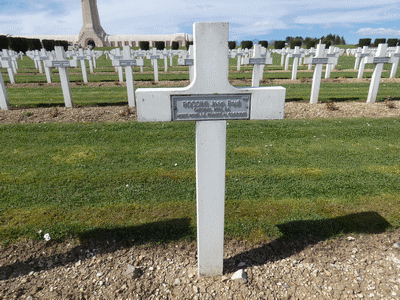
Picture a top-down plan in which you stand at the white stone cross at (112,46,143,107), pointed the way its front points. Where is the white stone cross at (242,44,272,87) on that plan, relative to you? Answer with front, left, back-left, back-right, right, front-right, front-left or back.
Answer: left

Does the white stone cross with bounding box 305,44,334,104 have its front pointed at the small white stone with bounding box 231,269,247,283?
yes

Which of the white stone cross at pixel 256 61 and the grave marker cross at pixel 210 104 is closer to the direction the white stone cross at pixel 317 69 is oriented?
the grave marker cross

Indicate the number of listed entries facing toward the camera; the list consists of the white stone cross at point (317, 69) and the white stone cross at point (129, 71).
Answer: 2

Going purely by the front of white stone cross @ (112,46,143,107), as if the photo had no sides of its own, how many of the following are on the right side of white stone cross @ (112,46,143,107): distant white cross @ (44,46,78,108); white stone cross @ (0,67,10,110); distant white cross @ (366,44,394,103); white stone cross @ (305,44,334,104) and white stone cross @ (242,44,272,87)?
2

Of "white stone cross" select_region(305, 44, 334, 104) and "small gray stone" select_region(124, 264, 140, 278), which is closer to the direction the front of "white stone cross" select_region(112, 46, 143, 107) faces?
the small gray stone

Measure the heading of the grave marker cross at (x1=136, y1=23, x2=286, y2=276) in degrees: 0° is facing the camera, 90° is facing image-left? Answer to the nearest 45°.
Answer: approximately 0°

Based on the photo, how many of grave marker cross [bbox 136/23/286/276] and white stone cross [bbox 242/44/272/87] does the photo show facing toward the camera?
2

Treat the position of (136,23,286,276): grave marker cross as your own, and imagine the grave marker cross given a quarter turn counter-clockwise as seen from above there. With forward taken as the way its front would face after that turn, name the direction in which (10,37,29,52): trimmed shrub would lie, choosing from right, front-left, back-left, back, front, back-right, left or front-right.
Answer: back-left

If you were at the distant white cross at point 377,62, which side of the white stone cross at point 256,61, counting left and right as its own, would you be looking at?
left

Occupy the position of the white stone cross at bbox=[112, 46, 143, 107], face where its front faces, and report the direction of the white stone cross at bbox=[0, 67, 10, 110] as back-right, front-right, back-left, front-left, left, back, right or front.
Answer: right
